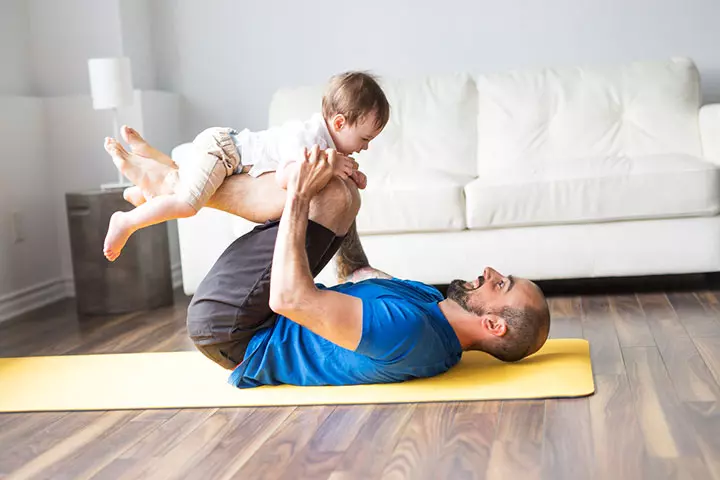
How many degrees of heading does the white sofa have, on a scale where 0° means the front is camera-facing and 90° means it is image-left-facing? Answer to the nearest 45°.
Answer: approximately 0°

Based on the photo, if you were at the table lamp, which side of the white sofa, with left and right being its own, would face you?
right

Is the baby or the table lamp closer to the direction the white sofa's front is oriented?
the baby

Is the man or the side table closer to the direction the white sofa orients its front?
the man

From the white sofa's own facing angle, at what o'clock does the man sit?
The man is roughly at 1 o'clock from the white sofa.

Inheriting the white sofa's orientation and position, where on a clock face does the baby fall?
The baby is roughly at 1 o'clock from the white sofa.

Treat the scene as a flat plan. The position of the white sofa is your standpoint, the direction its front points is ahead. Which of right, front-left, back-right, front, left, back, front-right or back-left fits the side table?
right

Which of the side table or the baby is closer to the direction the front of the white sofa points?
the baby
